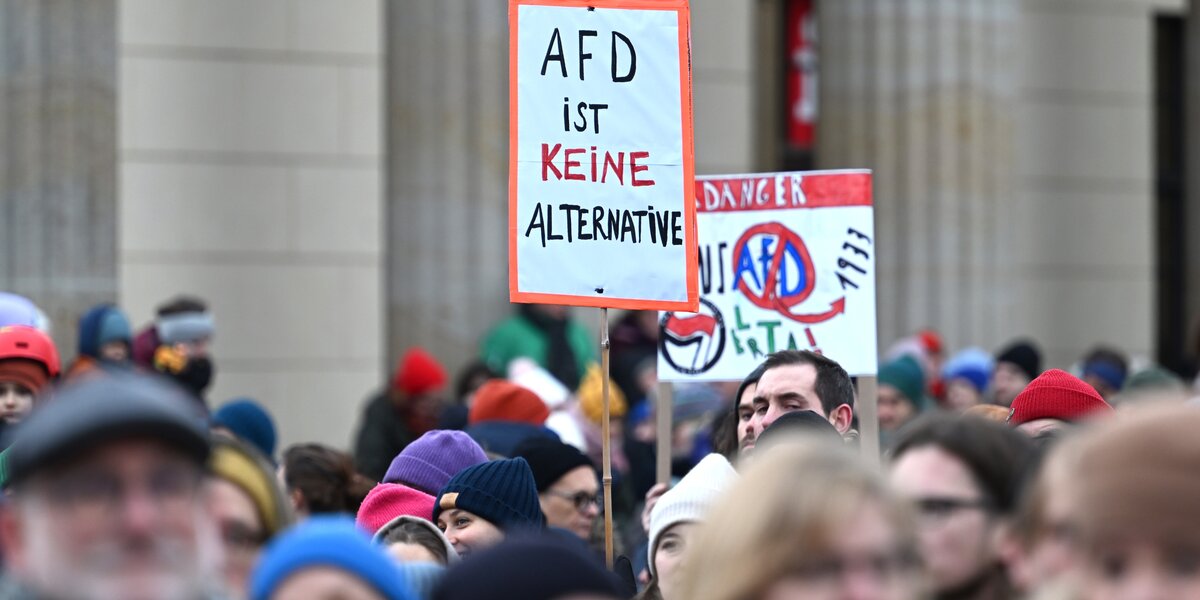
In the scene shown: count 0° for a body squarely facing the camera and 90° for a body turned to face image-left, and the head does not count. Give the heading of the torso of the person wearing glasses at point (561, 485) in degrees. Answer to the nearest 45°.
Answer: approximately 315°

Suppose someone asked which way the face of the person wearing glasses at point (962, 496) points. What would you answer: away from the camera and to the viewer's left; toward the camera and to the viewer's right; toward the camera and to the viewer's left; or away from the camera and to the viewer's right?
toward the camera and to the viewer's left

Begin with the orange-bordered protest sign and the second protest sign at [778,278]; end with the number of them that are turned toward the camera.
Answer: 2

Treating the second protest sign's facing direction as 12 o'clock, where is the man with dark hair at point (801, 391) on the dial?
The man with dark hair is roughly at 12 o'clock from the second protest sign.

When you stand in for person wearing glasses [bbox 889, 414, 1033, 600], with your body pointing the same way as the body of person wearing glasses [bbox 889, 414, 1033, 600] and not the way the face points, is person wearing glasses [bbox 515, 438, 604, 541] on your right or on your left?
on your right

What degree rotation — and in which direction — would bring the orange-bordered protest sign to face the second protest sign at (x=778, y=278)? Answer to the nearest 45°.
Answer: approximately 135° to its left

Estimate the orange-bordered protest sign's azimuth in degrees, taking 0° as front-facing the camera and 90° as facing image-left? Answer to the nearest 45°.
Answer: approximately 0°

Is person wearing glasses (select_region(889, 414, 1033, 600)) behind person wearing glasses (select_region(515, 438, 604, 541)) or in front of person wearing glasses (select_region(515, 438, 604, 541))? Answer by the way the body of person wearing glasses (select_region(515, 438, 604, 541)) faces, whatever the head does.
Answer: in front
